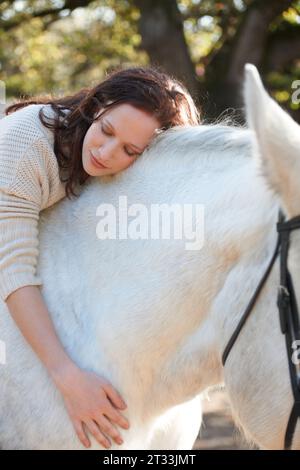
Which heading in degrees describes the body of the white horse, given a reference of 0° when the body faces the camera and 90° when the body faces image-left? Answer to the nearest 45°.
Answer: approximately 270°

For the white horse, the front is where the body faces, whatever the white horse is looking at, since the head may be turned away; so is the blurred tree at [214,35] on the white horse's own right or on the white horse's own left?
on the white horse's own left
